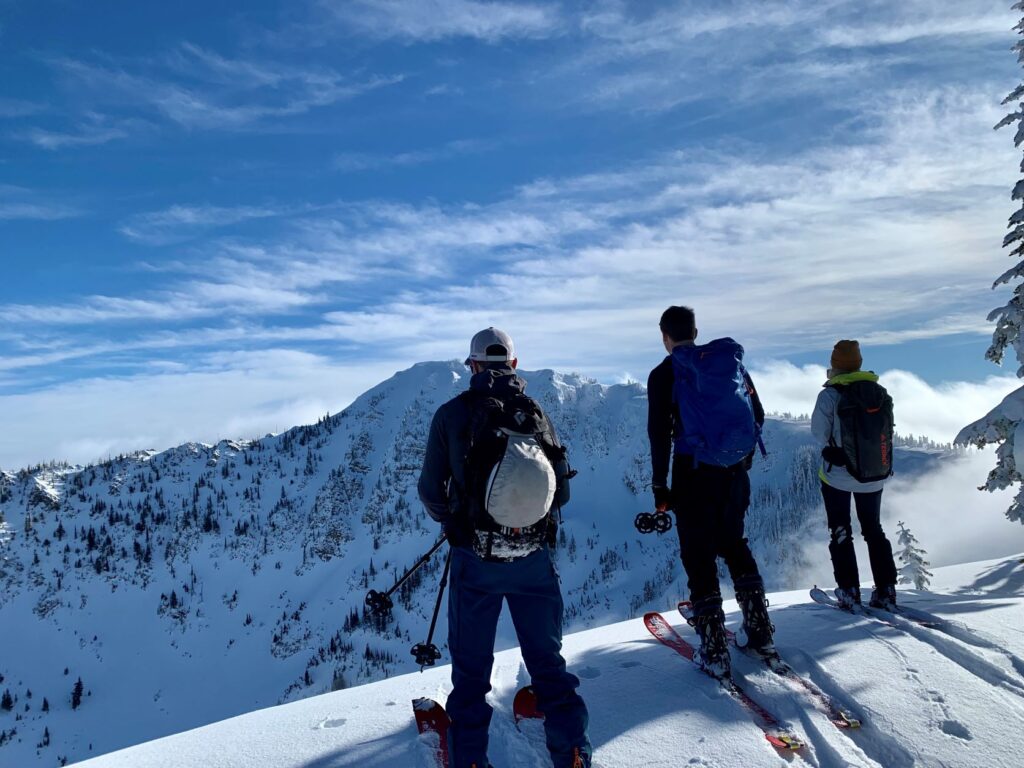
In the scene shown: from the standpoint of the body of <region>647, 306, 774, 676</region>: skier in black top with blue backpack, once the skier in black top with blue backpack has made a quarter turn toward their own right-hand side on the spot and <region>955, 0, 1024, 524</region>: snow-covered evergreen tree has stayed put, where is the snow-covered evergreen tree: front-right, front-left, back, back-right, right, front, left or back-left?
front

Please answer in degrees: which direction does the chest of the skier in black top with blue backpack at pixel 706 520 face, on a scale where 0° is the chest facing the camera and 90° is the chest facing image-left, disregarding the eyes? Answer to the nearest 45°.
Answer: approximately 135°

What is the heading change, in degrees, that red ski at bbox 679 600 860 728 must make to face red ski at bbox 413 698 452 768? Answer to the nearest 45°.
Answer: approximately 45° to its left

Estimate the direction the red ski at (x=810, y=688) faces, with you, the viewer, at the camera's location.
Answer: facing away from the viewer and to the left of the viewer

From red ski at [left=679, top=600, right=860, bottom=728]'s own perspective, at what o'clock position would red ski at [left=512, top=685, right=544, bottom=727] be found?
red ski at [left=512, top=685, right=544, bottom=727] is roughly at 10 o'clock from red ski at [left=679, top=600, right=860, bottom=728].
